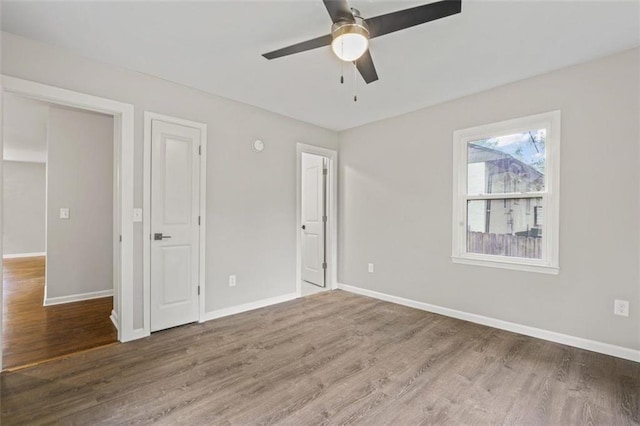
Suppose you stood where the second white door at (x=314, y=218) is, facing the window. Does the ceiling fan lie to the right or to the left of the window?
right

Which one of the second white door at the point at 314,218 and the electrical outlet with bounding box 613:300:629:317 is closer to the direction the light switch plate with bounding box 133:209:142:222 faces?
the electrical outlet

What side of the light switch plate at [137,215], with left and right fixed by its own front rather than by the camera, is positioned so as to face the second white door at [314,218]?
left

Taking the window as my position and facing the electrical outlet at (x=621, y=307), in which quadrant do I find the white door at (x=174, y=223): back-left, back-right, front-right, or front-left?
back-right

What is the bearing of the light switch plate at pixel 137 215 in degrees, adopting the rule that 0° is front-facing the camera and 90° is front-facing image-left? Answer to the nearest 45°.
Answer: approximately 0°

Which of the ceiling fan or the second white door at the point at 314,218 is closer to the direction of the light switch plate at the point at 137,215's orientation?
the ceiling fan

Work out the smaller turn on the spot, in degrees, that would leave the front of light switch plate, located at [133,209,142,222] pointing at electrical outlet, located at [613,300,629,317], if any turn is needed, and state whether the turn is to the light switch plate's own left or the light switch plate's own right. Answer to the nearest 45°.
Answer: approximately 45° to the light switch plate's own left

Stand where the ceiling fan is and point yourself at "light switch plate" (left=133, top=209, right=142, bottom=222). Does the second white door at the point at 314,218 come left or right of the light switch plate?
right

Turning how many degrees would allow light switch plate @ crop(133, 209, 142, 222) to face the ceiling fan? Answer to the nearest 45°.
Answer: approximately 45° to its left
